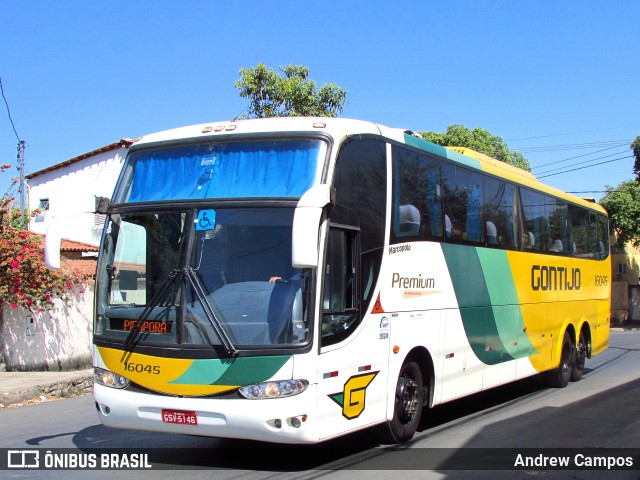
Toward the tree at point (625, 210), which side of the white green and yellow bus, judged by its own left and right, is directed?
back

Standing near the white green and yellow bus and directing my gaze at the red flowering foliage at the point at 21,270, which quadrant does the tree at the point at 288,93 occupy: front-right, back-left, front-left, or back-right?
front-right

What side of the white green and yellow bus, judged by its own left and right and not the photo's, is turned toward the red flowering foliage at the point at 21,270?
right

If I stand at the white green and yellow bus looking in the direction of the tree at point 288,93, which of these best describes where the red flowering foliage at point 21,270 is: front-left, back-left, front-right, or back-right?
front-left

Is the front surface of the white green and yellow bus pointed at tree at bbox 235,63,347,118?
no

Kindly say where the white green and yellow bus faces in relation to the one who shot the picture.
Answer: facing the viewer and to the left of the viewer

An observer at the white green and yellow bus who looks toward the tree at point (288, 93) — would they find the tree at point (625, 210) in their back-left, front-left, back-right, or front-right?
front-right

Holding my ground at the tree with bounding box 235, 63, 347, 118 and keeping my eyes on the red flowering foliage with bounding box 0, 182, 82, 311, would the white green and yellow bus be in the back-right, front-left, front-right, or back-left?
front-left
